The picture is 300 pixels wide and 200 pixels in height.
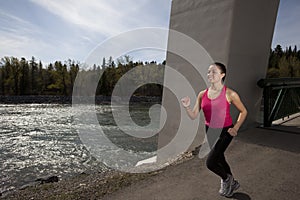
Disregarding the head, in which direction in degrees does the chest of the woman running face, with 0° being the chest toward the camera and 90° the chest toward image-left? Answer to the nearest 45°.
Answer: approximately 45°

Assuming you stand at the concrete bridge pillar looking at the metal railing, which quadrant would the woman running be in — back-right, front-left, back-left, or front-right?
back-right

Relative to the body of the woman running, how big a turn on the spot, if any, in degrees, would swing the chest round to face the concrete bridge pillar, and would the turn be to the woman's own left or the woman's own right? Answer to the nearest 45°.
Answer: approximately 135° to the woman's own right

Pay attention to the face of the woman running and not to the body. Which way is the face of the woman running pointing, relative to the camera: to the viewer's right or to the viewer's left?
to the viewer's left

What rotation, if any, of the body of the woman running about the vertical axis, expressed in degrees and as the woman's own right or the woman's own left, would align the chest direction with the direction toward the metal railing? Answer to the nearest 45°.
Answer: approximately 135° to the woman's own right

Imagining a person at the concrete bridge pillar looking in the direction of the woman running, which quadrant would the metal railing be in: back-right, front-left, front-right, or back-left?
back-left
